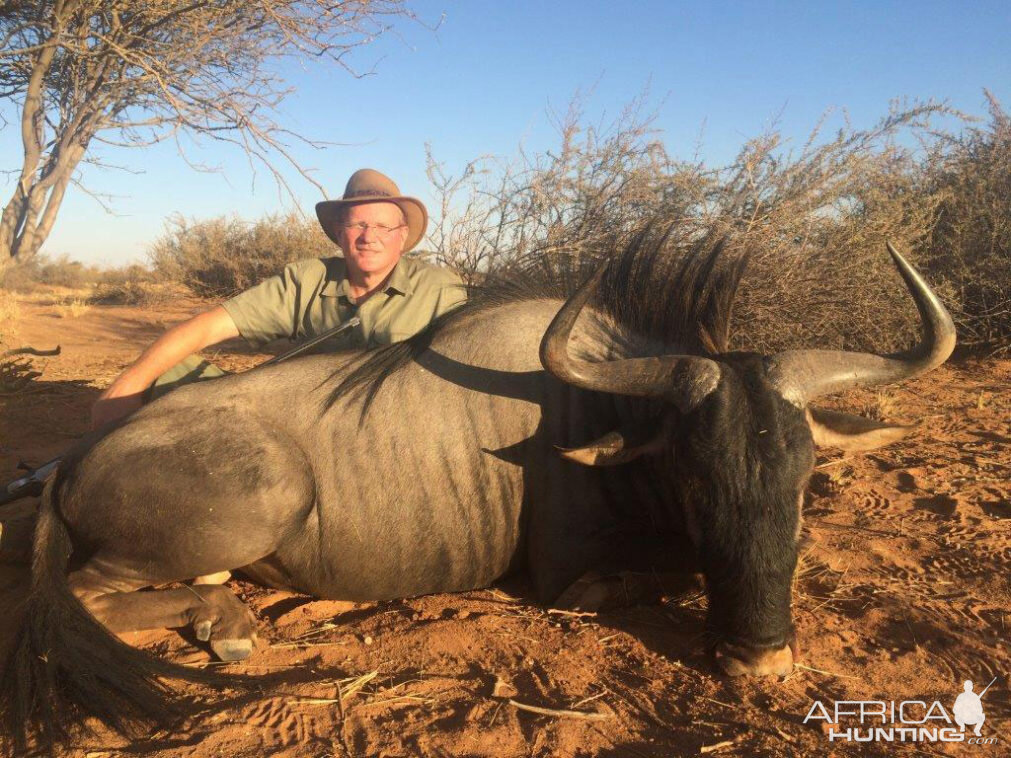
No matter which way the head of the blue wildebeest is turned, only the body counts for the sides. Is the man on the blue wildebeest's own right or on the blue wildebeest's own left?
on the blue wildebeest's own left

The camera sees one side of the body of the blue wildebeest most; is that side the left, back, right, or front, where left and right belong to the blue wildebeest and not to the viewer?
right

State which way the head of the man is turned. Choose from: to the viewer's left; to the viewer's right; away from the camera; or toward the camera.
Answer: toward the camera
